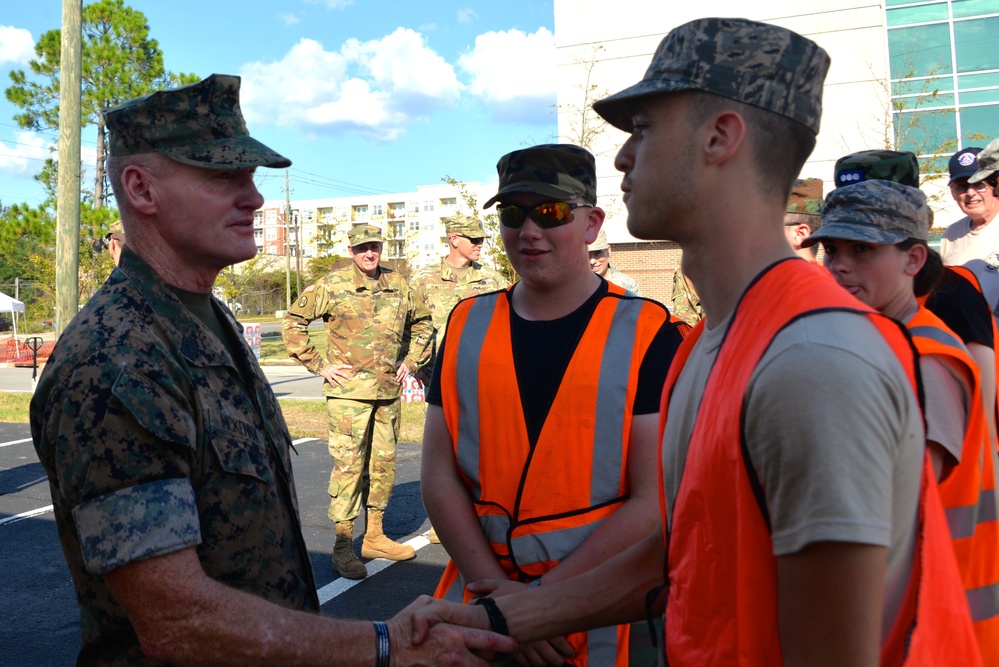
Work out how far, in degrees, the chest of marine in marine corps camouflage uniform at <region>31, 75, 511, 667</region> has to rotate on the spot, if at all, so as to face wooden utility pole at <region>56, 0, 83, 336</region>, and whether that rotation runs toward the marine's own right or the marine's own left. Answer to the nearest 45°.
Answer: approximately 90° to the marine's own left

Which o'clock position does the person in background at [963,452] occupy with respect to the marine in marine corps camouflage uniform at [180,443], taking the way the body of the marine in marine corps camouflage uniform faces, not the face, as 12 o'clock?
The person in background is roughly at 12 o'clock from the marine in marine corps camouflage uniform.

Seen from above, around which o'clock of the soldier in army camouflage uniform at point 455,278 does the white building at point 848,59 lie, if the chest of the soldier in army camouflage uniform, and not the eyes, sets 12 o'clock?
The white building is roughly at 7 o'clock from the soldier in army camouflage uniform.

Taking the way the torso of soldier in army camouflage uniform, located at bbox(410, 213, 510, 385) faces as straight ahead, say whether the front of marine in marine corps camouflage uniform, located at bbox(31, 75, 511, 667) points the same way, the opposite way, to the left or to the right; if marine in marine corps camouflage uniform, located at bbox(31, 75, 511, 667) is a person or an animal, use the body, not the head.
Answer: to the left

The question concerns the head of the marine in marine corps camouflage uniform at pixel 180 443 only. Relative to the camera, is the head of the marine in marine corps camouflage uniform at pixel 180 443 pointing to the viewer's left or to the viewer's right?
to the viewer's right

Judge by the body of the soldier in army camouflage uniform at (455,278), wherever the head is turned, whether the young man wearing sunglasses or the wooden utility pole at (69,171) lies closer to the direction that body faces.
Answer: the young man wearing sunglasses

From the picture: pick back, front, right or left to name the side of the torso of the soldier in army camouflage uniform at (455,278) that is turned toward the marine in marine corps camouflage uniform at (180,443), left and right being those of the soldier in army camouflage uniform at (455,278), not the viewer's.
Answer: front

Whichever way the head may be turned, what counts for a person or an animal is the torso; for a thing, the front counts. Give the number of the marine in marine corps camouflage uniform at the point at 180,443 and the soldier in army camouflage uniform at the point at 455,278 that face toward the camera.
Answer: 1

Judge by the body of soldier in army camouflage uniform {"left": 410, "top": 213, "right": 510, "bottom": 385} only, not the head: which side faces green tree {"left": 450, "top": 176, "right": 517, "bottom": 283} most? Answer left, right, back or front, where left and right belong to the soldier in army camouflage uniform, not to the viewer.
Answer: back

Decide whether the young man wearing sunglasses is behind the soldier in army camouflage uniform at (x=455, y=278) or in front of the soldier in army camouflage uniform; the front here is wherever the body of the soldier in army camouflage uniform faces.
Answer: in front

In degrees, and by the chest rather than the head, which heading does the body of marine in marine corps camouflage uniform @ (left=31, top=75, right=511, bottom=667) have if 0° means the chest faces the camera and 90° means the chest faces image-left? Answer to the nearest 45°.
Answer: approximately 270°

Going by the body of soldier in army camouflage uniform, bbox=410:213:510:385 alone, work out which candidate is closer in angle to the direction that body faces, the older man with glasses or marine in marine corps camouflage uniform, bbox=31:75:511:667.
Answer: the marine in marine corps camouflage uniform

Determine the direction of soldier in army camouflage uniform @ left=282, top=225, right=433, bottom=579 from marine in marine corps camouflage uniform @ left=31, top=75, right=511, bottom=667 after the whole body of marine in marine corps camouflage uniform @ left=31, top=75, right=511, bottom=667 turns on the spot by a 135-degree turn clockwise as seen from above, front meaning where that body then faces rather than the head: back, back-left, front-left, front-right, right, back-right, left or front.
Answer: back-right
